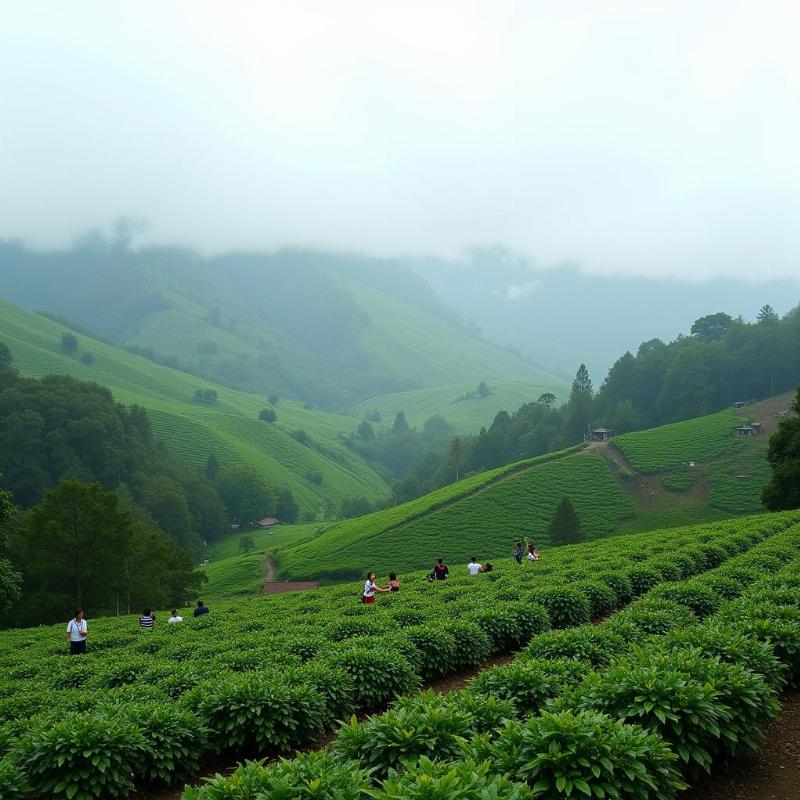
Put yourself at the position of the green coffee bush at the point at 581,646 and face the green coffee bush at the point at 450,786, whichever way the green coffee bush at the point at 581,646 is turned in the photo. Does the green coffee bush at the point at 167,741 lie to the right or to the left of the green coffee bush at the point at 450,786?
right

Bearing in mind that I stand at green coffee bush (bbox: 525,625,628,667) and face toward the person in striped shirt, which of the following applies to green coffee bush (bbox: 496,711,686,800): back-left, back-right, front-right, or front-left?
back-left

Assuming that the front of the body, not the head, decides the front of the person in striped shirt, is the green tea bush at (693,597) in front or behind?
behind
